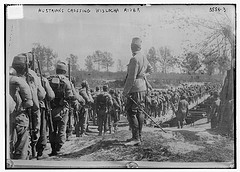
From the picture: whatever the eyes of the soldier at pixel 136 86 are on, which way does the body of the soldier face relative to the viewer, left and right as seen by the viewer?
facing away from the viewer and to the left of the viewer

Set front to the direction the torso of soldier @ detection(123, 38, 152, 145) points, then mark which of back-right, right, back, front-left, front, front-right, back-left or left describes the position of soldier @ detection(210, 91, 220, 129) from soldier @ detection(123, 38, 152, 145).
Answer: back-right

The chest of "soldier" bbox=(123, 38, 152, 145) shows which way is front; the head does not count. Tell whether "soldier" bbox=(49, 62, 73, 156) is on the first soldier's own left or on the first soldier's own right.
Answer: on the first soldier's own left

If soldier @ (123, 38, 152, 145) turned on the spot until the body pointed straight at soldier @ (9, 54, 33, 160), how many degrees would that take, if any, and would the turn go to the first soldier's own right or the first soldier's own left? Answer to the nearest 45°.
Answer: approximately 45° to the first soldier's own left

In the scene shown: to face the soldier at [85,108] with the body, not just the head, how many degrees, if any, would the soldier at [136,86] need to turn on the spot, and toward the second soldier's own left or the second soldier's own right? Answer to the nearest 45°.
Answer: approximately 45° to the second soldier's own left

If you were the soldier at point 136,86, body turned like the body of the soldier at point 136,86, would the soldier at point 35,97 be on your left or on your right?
on your left
